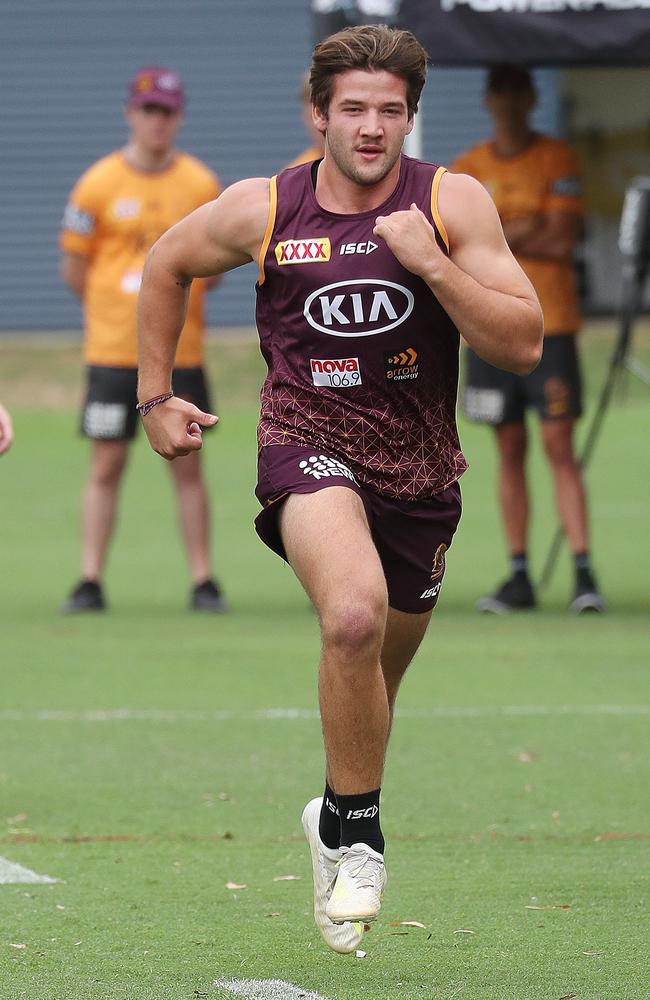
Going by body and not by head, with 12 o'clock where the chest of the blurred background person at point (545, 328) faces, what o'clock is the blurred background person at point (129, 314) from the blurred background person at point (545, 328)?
the blurred background person at point (129, 314) is roughly at 3 o'clock from the blurred background person at point (545, 328).

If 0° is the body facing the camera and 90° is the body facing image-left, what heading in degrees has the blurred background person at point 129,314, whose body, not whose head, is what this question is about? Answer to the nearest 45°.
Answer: approximately 0°

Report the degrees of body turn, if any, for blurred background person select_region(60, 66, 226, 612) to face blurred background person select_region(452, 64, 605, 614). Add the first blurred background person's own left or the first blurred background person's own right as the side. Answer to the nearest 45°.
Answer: approximately 90° to the first blurred background person's own left

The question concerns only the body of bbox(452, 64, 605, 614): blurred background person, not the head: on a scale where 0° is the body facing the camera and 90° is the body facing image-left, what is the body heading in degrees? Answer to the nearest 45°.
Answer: approximately 0°

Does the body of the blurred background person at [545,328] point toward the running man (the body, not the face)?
yes

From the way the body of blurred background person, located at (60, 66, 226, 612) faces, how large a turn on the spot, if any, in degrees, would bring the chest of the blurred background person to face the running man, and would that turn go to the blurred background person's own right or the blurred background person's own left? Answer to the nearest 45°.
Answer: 0° — they already face them
